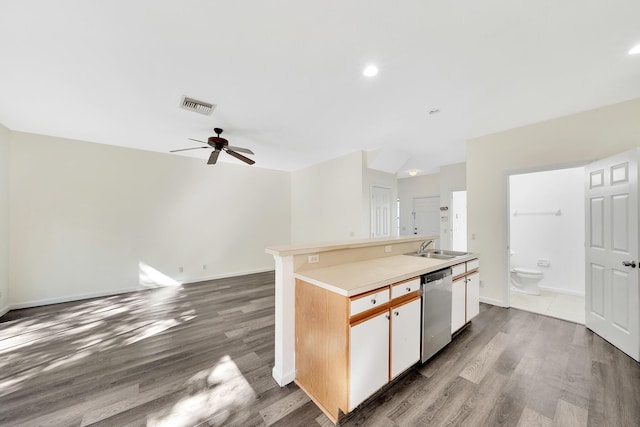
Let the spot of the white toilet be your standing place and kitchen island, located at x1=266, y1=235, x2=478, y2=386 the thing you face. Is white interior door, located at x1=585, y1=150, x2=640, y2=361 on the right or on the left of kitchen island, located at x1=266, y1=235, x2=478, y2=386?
left
